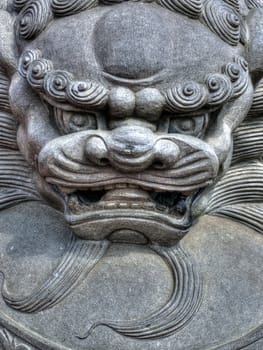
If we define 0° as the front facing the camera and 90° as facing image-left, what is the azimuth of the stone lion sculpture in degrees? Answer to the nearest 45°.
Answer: approximately 0°
